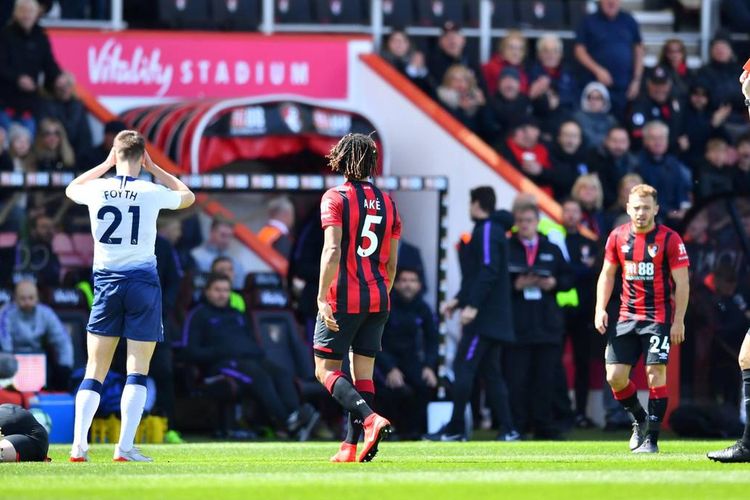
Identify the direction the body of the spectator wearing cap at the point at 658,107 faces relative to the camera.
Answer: toward the camera

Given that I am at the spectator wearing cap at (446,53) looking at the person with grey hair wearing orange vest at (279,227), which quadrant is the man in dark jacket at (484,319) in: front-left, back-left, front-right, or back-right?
front-left

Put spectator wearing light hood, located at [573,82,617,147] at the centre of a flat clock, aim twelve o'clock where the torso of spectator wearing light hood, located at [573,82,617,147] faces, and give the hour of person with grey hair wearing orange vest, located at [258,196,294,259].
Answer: person with grey hair wearing orange vest, located at [258,196,294,259] is roughly at 2 o'clock from spectator wearing light hood, located at [573,82,617,147].

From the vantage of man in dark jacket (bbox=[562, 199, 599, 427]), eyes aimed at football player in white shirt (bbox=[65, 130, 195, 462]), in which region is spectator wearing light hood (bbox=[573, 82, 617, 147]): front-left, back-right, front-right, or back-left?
back-right

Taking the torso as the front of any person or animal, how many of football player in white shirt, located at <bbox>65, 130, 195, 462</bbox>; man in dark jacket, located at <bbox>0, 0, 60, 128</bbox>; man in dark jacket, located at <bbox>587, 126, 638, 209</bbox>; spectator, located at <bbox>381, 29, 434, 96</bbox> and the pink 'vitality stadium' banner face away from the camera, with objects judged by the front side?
1

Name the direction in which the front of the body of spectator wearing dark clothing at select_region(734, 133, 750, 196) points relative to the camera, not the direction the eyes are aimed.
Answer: toward the camera

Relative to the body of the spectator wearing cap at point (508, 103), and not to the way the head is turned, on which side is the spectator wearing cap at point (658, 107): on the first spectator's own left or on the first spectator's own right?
on the first spectator's own left

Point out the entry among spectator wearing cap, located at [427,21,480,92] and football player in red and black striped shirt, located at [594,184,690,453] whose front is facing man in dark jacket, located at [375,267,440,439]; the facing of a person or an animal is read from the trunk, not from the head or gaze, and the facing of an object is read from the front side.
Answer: the spectator wearing cap

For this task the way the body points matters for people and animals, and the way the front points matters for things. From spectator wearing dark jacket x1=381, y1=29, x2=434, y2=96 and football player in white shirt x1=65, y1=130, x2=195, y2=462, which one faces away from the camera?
the football player in white shirt

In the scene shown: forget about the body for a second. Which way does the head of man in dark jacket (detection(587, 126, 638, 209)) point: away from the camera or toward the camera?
toward the camera

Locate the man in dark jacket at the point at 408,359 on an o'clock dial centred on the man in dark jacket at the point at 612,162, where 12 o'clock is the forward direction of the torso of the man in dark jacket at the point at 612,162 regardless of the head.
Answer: the man in dark jacket at the point at 408,359 is roughly at 1 o'clock from the man in dark jacket at the point at 612,162.

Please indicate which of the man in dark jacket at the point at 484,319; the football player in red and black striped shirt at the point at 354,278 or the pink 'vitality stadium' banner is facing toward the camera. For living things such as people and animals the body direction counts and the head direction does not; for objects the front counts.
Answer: the pink 'vitality stadium' banner

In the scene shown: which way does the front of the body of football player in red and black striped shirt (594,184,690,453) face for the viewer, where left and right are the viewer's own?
facing the viewer

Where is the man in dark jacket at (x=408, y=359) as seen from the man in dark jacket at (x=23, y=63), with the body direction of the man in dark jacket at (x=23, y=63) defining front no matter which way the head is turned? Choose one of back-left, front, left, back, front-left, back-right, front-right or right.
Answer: front-left

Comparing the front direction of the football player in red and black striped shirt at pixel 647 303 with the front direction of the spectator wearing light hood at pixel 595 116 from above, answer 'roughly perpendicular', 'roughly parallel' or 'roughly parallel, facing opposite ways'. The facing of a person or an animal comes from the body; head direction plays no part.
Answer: roughly parallel

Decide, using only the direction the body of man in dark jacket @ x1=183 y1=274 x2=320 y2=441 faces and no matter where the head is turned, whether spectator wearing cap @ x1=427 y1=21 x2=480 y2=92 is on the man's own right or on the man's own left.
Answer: on the man's own left

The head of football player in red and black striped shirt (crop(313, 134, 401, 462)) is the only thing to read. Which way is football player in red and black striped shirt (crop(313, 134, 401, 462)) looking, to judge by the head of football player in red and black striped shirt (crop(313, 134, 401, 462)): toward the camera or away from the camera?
away from the camera

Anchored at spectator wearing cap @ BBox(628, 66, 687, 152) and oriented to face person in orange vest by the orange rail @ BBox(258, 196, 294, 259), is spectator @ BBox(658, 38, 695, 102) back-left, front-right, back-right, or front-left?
back-right

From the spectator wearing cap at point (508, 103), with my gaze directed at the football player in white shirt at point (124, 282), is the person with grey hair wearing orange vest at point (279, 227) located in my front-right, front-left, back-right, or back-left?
front-right
